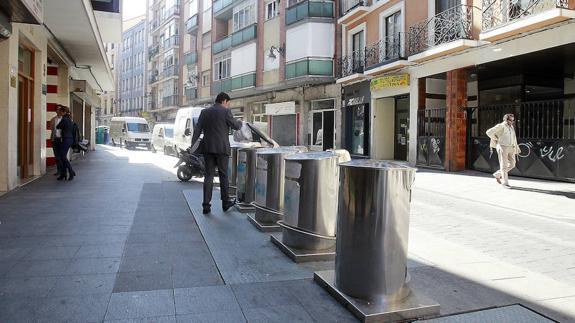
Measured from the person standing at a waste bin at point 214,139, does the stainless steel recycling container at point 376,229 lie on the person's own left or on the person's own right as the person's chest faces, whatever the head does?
on the person's own right

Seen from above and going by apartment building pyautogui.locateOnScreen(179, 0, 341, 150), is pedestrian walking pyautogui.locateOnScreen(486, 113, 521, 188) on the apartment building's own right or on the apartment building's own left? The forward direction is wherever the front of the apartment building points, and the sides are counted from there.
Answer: on the apartment building's own left

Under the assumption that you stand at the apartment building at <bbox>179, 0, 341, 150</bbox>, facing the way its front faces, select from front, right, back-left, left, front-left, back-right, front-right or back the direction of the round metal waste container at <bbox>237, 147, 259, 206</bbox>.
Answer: front-left

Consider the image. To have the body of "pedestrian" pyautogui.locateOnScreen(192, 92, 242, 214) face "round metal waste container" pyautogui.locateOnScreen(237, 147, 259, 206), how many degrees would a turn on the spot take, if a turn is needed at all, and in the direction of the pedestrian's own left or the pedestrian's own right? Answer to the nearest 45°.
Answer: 0° — they already face it

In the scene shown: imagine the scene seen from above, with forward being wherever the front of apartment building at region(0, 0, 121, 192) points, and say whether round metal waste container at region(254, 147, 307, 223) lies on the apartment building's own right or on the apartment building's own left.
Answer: on the apartment building's own right

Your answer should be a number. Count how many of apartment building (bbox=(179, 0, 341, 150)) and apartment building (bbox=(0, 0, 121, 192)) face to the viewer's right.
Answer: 1

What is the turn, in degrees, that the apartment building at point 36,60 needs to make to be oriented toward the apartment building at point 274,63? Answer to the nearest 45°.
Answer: approximately 45° to its left

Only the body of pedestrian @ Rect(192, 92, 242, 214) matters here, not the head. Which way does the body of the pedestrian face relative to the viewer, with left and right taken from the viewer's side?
facing away from the viewer and to the right of the viewer

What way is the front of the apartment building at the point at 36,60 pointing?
to the viewer's right

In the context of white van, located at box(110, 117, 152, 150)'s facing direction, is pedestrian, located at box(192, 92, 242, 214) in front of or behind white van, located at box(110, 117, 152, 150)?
in front
